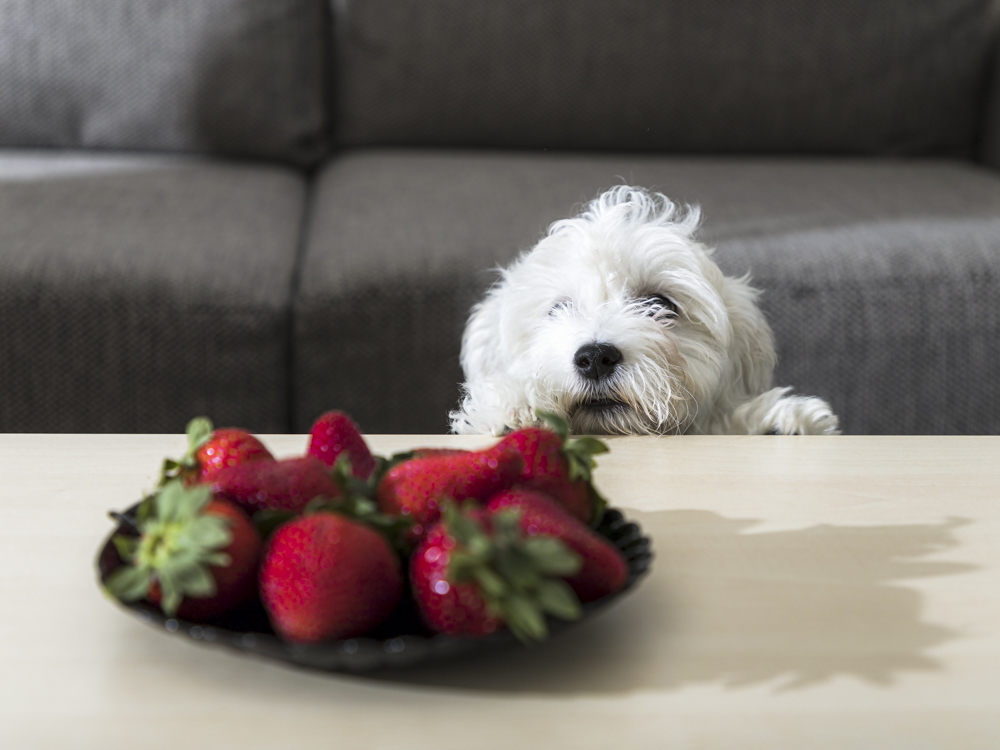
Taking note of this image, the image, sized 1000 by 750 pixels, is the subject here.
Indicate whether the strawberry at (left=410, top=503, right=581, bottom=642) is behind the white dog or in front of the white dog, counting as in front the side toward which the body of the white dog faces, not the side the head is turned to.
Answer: in front

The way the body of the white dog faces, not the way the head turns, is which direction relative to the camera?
toward the camera

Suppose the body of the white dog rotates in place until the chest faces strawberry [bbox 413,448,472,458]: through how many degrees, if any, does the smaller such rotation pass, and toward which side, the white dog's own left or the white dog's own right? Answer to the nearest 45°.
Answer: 0° — it already faces it

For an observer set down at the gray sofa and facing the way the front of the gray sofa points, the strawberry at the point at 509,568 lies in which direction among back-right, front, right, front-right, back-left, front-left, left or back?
front

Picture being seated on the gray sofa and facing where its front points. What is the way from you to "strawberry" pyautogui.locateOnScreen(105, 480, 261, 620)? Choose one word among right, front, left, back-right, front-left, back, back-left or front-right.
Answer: front

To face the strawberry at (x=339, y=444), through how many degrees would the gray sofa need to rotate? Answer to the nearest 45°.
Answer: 0° — it already faces it

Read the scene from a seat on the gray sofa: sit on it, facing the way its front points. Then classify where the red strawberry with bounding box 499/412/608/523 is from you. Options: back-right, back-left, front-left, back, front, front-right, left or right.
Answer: front

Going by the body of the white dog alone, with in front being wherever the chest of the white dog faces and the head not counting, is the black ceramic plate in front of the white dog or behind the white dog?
in front

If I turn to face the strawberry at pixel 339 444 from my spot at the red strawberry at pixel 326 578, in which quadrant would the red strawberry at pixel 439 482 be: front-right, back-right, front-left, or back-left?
front-right

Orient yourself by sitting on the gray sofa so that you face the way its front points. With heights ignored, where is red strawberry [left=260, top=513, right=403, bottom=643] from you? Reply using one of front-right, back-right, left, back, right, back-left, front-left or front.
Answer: front

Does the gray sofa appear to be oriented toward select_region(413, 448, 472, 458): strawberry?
yes

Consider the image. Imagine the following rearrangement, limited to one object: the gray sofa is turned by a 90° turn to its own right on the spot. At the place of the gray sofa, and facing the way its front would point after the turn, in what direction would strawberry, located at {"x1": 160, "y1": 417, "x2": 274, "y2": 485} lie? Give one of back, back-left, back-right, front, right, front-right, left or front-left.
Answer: left
